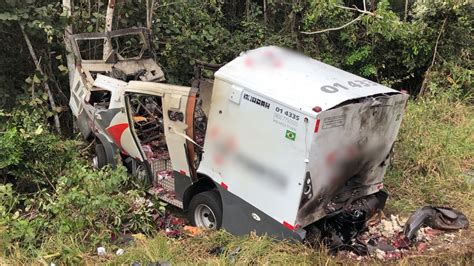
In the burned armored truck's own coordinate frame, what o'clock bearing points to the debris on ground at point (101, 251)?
The debris on ground is roughly at 10 o'clock from the burned armored truck.

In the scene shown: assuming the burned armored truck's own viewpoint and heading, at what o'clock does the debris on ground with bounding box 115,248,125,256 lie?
The debris on ground is roughly at 10 o'clock from the burned armored truck.

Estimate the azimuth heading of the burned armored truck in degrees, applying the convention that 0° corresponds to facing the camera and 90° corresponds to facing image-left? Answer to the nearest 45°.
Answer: approximately 135°

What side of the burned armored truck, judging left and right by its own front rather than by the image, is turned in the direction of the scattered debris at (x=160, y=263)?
left
